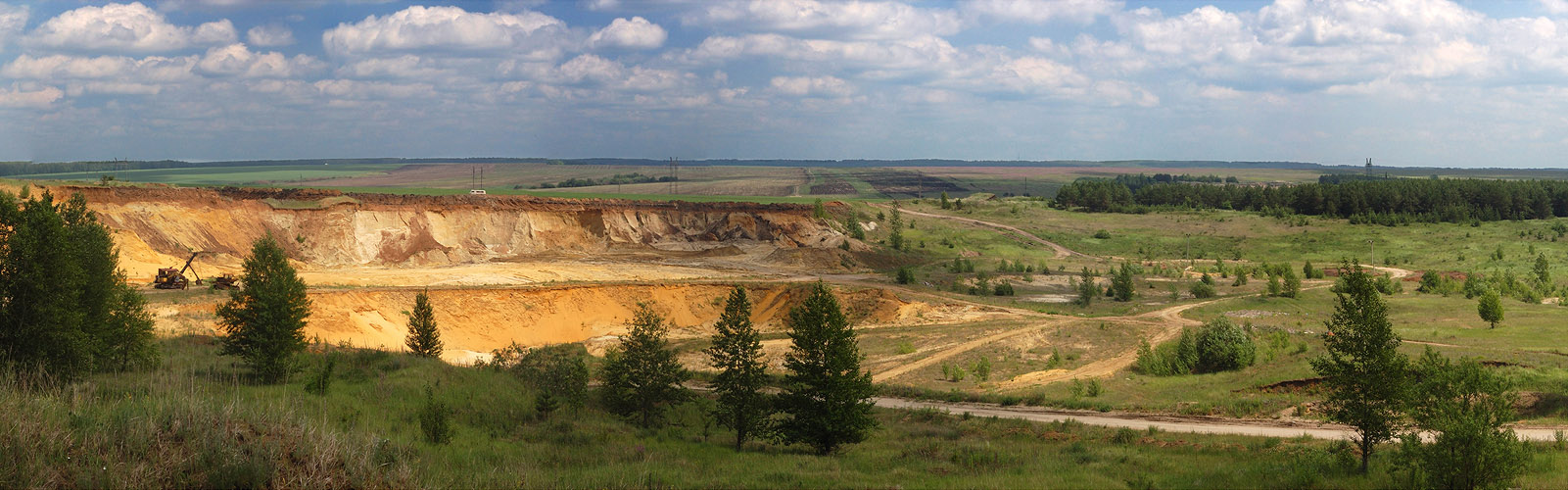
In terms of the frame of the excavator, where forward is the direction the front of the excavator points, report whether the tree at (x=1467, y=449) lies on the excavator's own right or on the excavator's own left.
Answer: on the excavator's own right

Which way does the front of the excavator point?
to the viewer's right

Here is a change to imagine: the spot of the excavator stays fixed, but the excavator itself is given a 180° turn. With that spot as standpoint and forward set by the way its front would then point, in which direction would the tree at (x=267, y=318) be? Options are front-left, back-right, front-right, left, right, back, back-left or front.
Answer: left

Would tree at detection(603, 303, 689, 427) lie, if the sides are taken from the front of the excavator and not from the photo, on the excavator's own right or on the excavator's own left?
on the excavator's own right

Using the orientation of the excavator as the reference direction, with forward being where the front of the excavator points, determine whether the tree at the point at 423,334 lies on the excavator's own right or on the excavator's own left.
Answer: on the excavator's own right

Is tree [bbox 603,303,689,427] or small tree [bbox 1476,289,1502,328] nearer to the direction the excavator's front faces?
the small tree

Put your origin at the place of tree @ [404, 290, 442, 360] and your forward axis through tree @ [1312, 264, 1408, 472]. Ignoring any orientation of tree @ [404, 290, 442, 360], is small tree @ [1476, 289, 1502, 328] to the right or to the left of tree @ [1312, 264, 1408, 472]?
left

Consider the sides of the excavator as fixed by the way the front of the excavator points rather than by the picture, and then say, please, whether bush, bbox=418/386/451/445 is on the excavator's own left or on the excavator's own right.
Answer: on the excavator's own right
